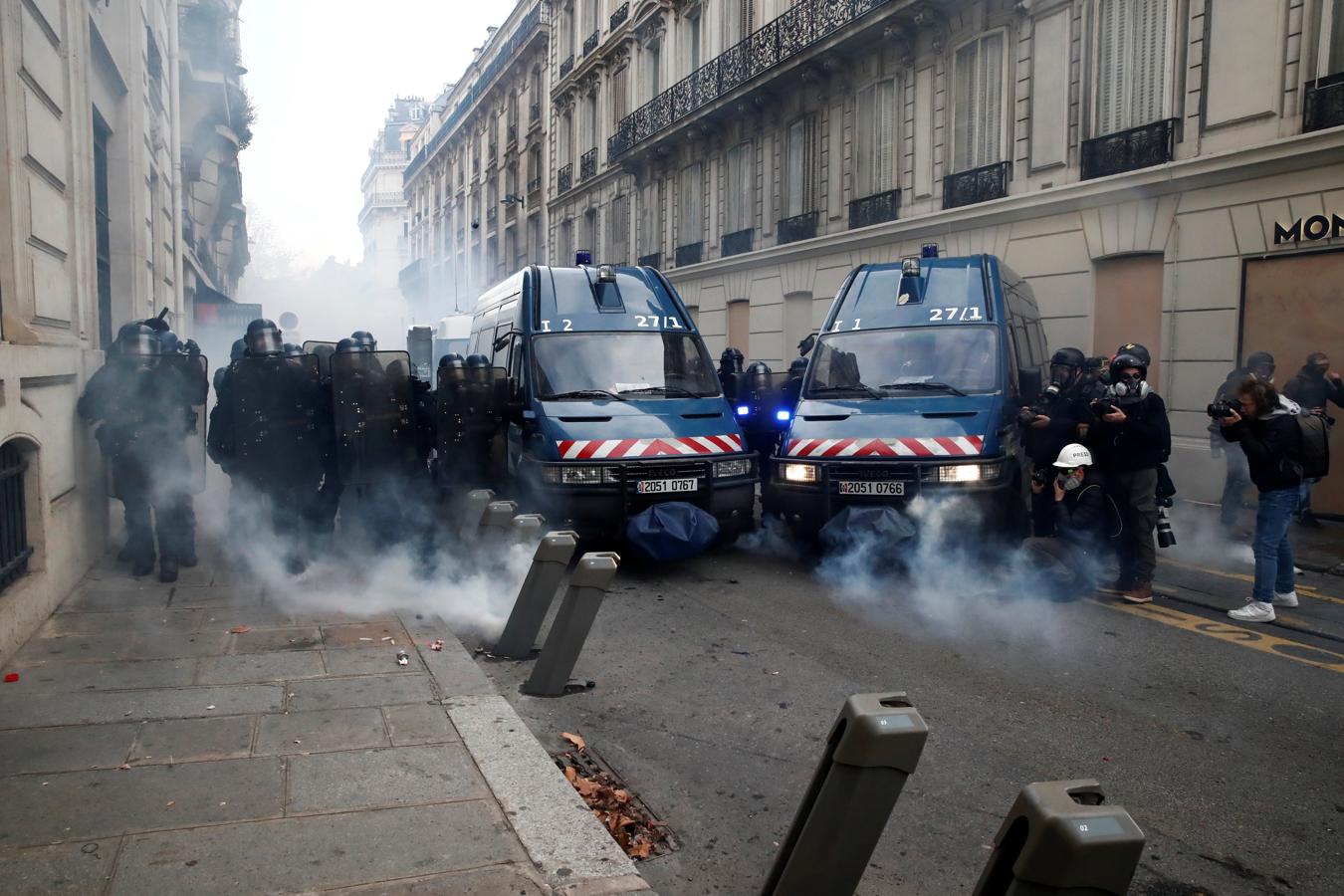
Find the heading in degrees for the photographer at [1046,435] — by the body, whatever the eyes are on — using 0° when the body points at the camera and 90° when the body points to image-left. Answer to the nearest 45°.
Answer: approximately 45°

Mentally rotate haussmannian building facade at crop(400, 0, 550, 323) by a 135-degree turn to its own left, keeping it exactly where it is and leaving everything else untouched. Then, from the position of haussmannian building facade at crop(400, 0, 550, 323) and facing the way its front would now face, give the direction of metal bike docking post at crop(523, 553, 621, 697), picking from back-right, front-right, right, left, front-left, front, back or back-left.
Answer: right

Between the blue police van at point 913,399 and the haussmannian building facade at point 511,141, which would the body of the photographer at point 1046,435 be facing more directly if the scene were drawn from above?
the blue police van

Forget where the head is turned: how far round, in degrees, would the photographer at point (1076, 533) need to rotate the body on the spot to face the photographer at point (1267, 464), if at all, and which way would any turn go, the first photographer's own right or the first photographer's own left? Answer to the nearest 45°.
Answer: approximately 135° to the first photographer's own left

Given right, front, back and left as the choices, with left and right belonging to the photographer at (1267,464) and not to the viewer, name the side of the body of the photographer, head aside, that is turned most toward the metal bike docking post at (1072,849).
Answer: left

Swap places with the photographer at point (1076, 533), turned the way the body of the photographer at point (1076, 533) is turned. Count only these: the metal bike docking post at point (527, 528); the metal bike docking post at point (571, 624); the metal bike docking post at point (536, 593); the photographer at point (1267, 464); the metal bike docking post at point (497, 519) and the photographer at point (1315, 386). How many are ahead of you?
4

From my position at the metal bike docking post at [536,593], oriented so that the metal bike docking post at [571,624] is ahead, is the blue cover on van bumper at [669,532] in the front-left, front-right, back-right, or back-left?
back-left

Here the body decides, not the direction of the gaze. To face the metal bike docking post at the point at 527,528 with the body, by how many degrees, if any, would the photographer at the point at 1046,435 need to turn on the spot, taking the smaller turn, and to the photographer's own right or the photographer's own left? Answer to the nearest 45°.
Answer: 0° — they already face it

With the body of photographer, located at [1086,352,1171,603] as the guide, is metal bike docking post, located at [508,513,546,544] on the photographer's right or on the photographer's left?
on the photographer's right

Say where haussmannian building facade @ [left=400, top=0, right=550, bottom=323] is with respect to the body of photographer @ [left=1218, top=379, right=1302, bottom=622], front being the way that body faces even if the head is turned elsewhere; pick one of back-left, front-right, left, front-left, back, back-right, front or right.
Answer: front-right

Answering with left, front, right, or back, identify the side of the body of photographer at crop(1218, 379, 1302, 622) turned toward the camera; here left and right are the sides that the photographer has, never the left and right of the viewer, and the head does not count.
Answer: left
